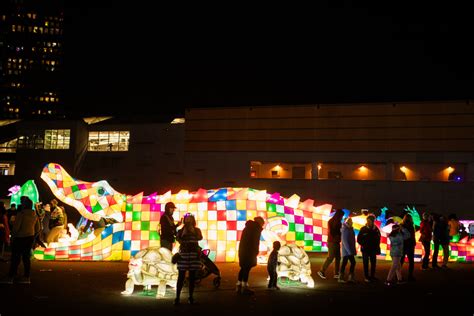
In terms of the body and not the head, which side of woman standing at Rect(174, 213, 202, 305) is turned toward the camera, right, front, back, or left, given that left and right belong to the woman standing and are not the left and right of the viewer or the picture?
back

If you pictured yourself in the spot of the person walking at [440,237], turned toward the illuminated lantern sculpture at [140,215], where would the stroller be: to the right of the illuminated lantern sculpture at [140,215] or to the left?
left

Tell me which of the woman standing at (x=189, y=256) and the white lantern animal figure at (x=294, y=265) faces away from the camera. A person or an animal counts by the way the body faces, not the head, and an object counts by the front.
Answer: the woman standing
